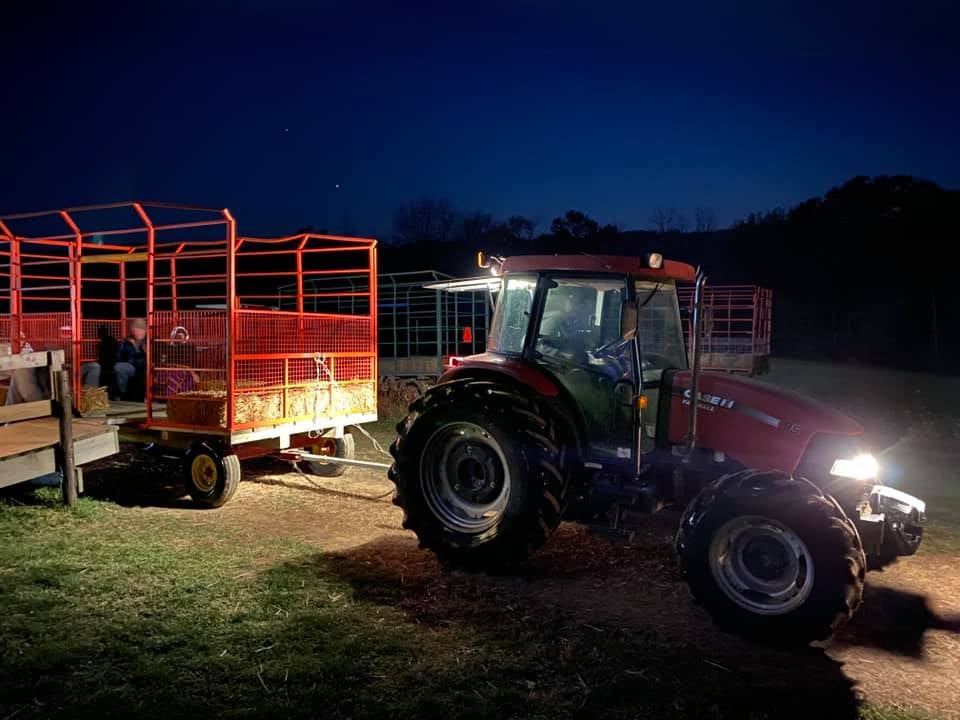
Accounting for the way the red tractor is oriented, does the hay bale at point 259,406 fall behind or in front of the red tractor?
behind

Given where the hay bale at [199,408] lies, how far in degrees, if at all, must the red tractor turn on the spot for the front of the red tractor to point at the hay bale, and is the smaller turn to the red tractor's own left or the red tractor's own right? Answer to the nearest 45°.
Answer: approximately 135° to the red tractor's own right

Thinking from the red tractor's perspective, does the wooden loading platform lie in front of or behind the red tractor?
behind

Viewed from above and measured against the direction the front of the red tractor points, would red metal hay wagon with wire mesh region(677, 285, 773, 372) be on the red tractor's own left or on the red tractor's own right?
on the red tractor's own left

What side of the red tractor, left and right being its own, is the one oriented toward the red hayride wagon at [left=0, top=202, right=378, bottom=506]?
back

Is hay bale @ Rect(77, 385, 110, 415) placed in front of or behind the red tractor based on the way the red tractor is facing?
behind

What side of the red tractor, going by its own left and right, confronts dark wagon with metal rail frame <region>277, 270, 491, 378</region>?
back

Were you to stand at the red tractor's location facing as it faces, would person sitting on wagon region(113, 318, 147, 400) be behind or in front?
behind
